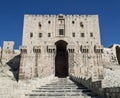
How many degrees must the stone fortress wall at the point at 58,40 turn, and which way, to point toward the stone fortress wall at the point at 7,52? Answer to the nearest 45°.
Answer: approximately 135° to its right

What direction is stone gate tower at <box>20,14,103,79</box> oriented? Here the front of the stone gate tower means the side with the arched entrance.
toward the camera
